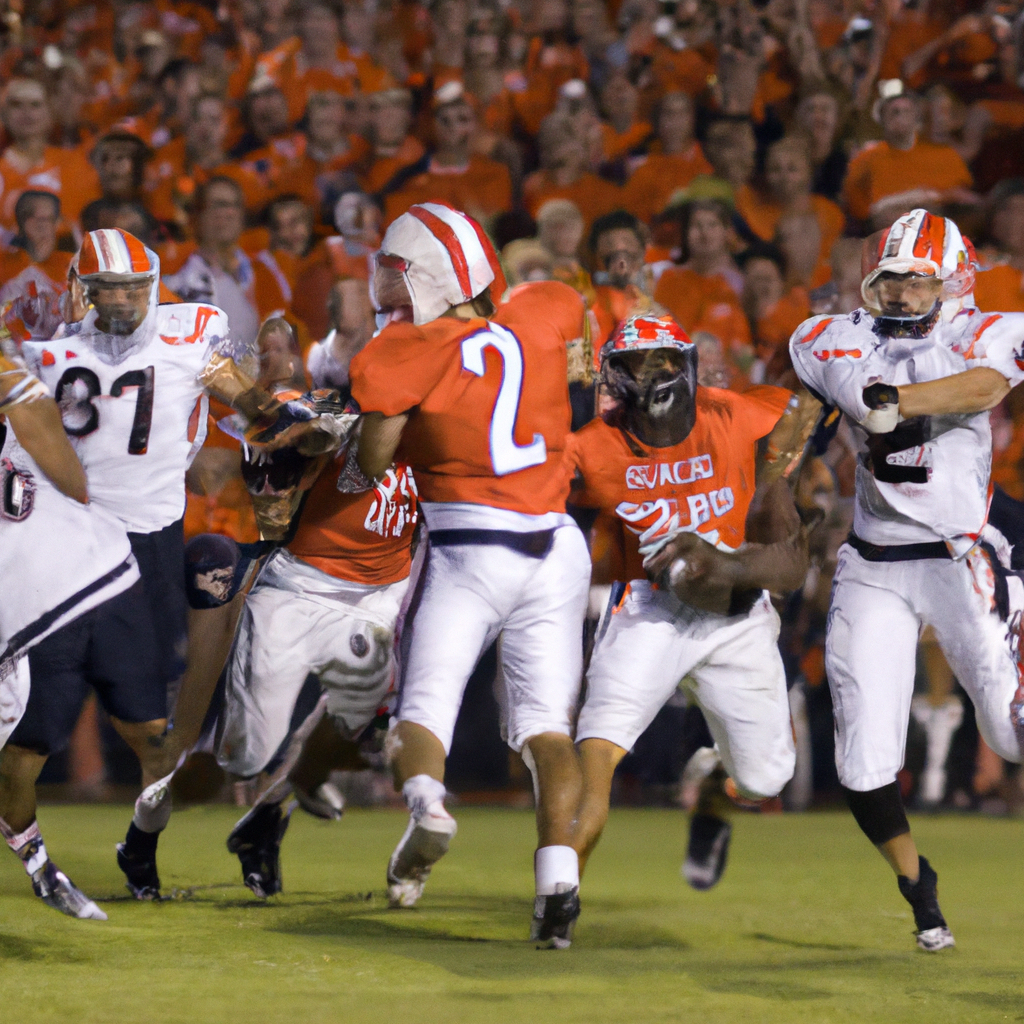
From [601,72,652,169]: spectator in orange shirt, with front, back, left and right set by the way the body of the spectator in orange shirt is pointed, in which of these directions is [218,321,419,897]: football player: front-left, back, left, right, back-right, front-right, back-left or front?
front

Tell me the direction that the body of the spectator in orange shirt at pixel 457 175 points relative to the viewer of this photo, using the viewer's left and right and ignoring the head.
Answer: facing the viewer

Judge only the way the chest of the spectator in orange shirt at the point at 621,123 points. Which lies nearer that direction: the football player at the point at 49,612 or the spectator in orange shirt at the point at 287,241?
the football player

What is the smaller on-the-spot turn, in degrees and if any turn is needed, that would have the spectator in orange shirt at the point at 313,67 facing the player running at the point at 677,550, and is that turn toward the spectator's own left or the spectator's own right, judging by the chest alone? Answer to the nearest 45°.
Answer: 0° — they already face them

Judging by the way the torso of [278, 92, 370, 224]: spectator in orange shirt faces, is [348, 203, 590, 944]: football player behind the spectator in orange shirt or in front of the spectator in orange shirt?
in front

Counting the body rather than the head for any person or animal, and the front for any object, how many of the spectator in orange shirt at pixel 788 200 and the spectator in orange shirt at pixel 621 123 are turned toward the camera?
2

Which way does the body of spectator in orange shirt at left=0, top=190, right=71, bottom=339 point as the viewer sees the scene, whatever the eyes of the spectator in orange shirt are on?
toward the camera

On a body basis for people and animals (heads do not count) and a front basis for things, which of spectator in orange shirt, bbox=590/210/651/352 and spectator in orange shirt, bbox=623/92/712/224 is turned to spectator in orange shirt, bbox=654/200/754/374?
spectator in orange shirt, bbox=623/92/712/224
